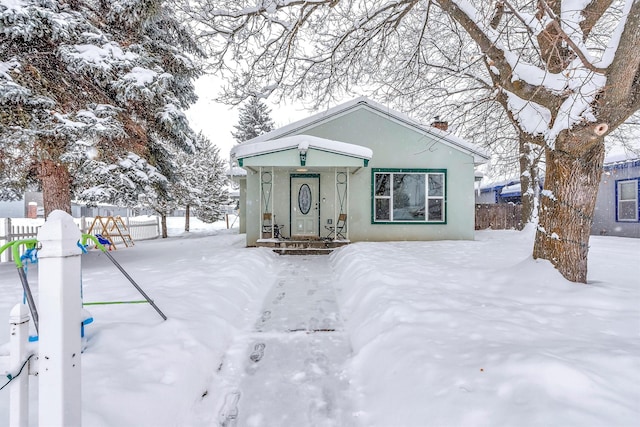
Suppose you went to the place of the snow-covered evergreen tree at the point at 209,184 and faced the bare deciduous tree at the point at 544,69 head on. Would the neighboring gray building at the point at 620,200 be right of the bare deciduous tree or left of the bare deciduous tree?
left

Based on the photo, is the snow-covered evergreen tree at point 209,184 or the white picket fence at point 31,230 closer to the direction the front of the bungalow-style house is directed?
the white picket fence

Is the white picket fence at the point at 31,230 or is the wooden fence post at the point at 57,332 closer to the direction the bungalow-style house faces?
the wooden fence post

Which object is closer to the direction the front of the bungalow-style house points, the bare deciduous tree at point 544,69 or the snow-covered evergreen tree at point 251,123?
the bare deciduous tree

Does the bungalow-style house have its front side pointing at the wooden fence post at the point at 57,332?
yes

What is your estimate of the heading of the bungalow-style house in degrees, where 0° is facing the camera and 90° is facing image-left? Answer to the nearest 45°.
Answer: approximately 0°

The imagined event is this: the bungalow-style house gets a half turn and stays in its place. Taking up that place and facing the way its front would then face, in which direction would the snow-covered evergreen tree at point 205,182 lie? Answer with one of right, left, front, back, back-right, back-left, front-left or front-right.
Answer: front-left

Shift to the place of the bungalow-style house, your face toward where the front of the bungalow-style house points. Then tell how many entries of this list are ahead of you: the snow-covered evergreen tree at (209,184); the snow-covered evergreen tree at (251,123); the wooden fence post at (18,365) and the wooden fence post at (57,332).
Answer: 2

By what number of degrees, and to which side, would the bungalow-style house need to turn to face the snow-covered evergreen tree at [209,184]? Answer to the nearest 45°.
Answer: approximately 135° to its right

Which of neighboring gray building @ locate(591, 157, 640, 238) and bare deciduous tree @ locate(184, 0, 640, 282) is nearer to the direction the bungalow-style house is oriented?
the bare deciduous tree

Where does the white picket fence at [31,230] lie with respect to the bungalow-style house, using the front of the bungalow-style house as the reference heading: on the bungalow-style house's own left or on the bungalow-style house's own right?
on the bungalow-style house's own right

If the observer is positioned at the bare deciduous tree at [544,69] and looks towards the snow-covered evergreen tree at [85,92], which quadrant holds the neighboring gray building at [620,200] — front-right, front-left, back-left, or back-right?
back-right
